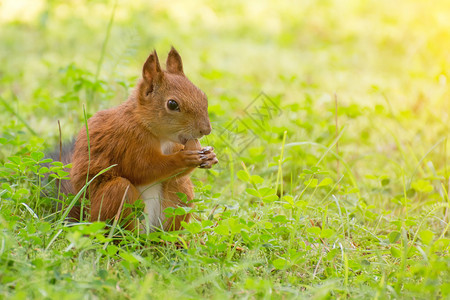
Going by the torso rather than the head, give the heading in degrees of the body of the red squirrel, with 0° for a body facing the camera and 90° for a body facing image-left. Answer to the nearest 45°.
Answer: approximately 315°
